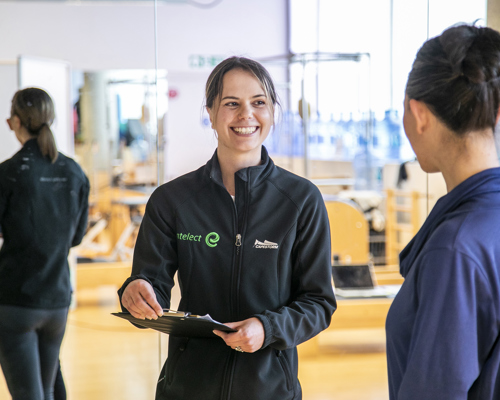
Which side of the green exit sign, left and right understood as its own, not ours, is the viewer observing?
front

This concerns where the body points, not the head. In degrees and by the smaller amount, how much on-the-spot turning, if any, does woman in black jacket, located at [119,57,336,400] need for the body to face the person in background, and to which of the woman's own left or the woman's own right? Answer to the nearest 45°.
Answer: approximately 135° to the woman's own right

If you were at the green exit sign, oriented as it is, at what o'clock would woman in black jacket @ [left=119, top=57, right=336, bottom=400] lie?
The woman in black jacket is roughly at 12 o'clock from the green exit sign.

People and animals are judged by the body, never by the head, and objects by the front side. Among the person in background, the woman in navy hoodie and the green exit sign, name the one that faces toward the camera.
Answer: the green exit sign

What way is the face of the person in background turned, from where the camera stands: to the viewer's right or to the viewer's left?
to the viewer's left

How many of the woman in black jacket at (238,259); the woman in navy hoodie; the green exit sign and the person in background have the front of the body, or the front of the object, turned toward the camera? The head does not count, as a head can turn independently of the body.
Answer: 2

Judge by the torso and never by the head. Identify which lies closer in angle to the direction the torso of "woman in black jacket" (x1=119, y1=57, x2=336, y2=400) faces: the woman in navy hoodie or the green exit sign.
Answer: the woman in navy hoodie

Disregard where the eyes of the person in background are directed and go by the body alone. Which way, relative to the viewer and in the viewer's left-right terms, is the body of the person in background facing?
facing away from the viewer and to the left of the viewer

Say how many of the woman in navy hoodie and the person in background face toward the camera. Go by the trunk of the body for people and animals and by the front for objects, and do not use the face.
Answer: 0

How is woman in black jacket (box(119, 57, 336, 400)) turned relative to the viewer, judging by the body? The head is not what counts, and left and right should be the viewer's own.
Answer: facing the viewer

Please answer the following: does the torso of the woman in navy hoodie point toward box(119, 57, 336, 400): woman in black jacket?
yes

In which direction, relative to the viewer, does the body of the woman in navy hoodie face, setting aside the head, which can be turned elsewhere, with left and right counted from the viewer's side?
facing away from the viewer and to the left of the viewer

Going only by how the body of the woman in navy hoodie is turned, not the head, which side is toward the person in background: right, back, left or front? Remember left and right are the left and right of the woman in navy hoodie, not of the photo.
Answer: front

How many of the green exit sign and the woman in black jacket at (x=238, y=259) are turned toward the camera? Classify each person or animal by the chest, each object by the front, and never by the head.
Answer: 2

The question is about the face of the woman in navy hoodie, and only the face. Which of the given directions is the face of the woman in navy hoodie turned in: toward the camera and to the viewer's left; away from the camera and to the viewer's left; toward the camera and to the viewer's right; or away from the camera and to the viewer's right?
away from the camera and to the viewer's left
